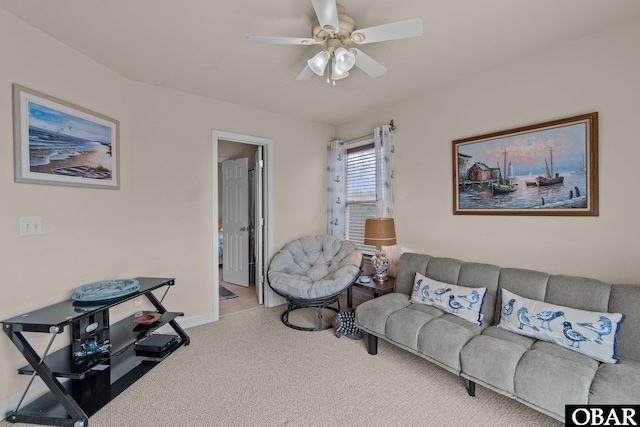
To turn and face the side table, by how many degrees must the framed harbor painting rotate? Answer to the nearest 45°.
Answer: approximately 45° to its right

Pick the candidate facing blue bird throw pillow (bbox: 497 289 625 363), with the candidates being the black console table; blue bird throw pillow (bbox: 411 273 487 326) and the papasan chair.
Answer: the black console table

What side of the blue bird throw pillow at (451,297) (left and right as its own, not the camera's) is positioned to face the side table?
right

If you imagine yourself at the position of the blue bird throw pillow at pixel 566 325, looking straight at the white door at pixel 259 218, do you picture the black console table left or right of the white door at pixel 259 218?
left

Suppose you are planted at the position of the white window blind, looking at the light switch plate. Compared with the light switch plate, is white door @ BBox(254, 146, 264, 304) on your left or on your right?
right

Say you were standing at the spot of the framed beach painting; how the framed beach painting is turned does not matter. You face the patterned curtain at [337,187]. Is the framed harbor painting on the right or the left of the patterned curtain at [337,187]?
right

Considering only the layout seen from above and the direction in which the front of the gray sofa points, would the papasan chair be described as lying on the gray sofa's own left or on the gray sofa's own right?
on the gray sofa's own right

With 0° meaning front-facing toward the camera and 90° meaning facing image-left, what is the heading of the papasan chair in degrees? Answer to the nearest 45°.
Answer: approximately 45°
